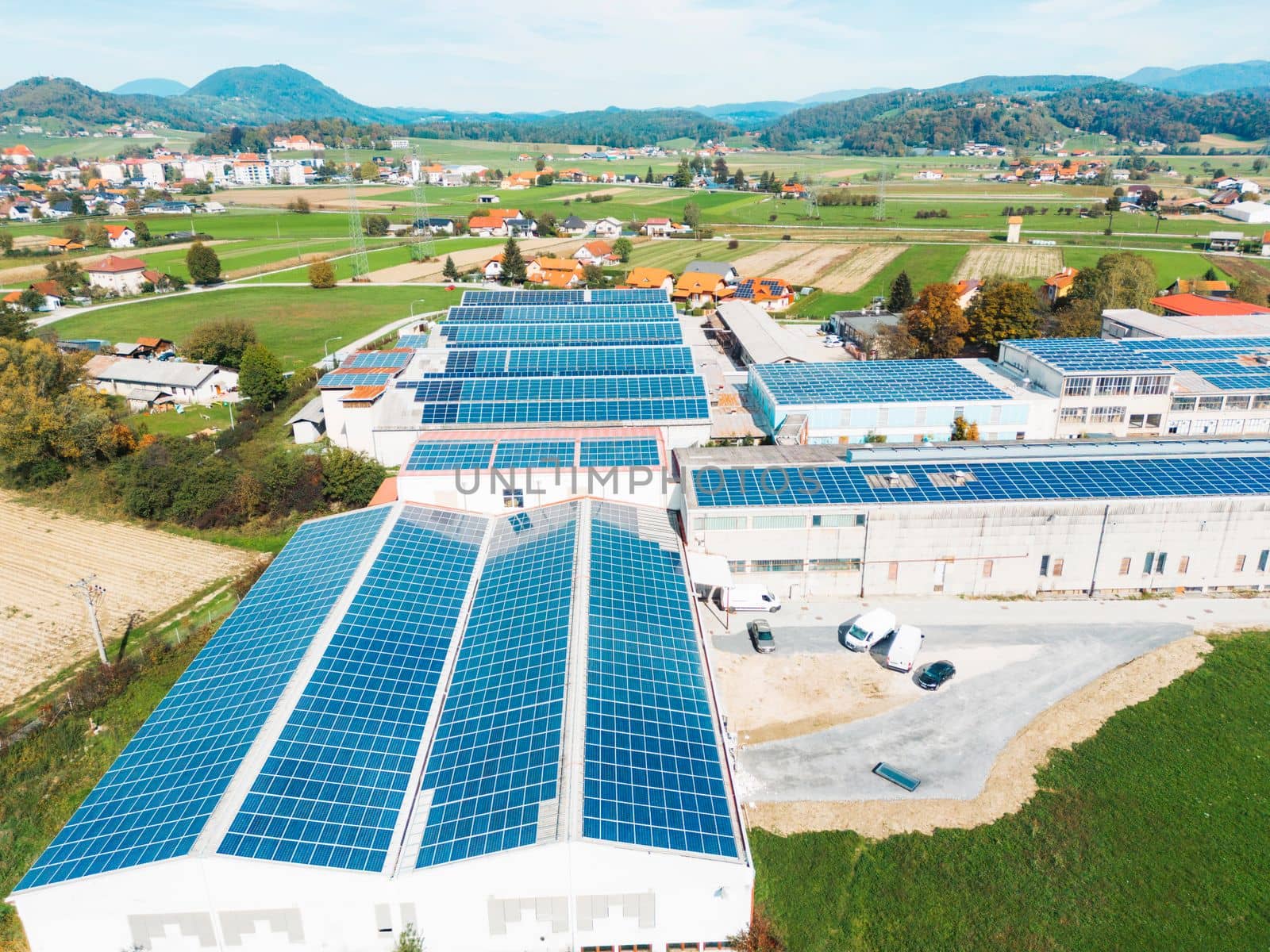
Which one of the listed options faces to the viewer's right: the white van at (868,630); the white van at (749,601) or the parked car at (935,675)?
the white van at (749,601)

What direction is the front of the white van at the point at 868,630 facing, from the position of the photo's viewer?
facing the viewer and to the left of the viewer

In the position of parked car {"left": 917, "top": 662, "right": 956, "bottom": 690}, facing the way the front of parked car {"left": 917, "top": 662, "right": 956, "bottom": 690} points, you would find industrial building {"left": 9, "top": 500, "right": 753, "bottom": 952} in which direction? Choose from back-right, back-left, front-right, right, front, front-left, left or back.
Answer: front

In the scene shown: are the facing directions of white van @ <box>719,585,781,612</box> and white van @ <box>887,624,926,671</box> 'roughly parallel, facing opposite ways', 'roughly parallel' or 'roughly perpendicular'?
roughly perpendicular

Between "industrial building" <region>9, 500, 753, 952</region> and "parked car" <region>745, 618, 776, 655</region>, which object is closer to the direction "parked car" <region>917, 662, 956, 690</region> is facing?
the industrial building

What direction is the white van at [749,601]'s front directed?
to the viewer's right

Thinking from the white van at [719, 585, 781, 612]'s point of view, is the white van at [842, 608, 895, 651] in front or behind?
in front

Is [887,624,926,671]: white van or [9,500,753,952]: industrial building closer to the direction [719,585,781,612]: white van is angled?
the white van

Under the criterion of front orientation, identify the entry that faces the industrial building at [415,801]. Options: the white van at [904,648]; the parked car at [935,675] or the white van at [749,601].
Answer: the parked car
